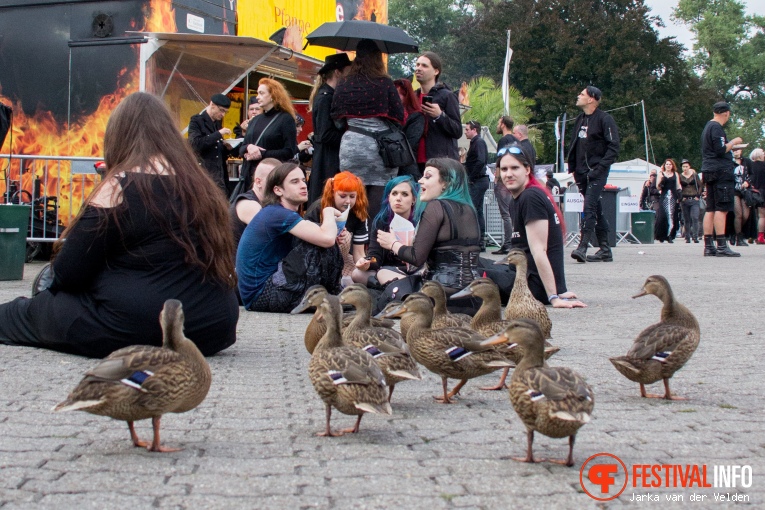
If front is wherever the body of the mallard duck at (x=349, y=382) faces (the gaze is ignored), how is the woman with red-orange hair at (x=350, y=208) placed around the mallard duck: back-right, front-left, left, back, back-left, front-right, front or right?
front-right

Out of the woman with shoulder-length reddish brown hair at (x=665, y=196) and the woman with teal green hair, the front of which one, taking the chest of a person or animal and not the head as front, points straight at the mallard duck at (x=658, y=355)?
the woman with shoulder-length reddish brown hair

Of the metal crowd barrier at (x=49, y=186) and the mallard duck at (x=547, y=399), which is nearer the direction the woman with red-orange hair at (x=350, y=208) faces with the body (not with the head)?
the mallard duck

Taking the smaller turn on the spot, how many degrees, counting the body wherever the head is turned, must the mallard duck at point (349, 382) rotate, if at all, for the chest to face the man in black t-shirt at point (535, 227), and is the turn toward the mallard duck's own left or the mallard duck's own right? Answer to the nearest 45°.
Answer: approximately 45° to the mallard duck's own right

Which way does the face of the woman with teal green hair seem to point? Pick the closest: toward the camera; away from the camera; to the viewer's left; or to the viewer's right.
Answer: to the viewer's left

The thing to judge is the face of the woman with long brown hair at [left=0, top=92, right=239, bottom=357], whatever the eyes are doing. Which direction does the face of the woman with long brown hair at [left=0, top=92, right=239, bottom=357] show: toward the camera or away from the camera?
away from the camera

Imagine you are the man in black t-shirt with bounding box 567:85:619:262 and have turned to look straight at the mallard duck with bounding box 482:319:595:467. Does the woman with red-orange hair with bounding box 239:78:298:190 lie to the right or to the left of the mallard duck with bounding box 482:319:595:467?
right

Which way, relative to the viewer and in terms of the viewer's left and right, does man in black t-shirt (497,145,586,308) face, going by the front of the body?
facing to the left of the viewer

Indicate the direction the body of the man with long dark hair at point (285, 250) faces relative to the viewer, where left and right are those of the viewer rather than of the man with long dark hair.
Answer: facing to the right of the viewer

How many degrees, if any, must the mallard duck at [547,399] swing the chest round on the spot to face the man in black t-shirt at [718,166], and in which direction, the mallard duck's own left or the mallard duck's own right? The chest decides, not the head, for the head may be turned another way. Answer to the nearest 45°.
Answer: approximately 45° to the mallard duck's own right

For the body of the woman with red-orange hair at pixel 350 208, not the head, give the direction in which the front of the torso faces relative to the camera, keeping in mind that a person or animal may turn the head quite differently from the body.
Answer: toward the camera

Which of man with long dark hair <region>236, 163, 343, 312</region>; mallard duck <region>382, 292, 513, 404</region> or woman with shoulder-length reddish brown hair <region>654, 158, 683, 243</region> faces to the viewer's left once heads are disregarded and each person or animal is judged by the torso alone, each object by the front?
the mallard duck

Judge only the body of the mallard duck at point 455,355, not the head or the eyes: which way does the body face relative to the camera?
to the viewer's left
